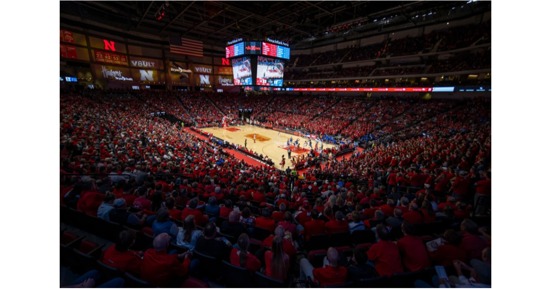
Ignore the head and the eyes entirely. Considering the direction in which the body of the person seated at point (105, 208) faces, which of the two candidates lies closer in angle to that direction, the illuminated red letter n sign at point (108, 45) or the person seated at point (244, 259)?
the illuminated red letter n sign

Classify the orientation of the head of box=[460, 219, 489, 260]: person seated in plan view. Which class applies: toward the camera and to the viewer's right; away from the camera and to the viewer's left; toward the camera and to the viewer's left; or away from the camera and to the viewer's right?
away from the camera and to the viewer's left

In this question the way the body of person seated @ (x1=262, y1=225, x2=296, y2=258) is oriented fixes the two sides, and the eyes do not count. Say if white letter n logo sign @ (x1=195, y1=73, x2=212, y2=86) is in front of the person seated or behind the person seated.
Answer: in front

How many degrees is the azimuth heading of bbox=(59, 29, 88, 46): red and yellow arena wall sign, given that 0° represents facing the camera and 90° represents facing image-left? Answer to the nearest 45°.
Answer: approximately 315°

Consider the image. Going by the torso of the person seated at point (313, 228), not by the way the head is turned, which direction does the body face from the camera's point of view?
away from the camera

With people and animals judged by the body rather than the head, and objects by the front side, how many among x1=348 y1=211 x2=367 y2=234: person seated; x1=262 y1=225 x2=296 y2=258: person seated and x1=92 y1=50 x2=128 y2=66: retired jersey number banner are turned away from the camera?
2

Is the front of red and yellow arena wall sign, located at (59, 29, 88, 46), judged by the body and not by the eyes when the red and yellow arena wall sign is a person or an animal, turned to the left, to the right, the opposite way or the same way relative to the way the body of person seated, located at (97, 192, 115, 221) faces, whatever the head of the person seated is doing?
to the right

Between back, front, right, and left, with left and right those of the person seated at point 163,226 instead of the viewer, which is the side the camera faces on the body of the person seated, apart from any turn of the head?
back

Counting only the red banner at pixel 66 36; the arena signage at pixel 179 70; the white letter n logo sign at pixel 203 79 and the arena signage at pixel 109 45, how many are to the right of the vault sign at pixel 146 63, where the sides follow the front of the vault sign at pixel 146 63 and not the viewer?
2

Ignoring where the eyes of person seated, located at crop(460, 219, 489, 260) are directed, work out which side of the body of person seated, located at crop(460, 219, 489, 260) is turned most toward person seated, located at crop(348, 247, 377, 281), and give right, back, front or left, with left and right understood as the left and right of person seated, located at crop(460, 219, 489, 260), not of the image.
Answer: left

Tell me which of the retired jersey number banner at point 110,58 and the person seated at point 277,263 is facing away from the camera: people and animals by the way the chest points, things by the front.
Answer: the person seated

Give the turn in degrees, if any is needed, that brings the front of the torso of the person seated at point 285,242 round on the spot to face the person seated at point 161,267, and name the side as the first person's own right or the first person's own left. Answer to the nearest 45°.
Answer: approximately 135° to the first person's own left

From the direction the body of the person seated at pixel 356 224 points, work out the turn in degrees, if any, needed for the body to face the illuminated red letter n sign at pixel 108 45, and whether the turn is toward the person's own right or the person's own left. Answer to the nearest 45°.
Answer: approximately 45° to the person's own left

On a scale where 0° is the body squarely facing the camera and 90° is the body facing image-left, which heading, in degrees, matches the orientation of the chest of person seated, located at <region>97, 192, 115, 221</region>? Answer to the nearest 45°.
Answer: approximately 225°
